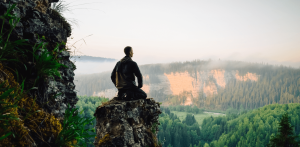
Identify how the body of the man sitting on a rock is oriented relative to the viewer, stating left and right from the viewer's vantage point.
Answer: facing away from the viewer and to the right of the viewer

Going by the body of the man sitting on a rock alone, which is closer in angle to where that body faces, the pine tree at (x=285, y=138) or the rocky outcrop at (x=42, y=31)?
the pine tree

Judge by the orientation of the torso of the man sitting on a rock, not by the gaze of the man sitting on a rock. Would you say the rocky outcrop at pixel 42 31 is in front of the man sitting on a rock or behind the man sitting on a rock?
behind
